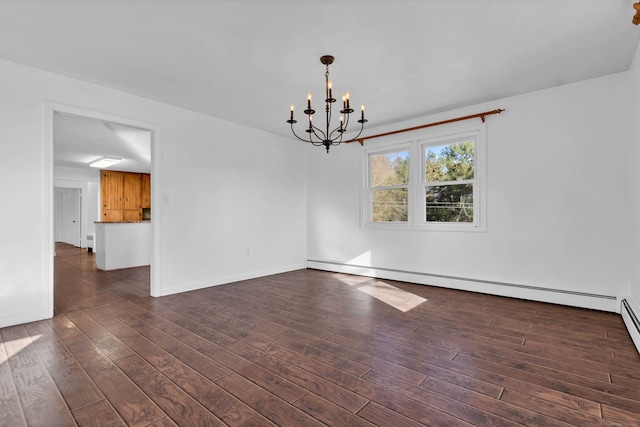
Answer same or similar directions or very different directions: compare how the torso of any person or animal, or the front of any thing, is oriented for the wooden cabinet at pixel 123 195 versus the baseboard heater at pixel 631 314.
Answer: very different directions

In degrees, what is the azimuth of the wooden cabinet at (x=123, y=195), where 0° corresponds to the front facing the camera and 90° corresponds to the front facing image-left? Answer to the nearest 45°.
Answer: approximately 0°

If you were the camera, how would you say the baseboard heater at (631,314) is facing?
facing to the left of the viewer

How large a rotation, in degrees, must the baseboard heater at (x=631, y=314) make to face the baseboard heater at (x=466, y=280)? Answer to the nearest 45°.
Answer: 0° — it already faces it

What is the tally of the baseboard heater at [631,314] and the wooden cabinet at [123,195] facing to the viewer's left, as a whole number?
1

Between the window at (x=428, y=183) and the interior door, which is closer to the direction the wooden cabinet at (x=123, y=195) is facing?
the window
